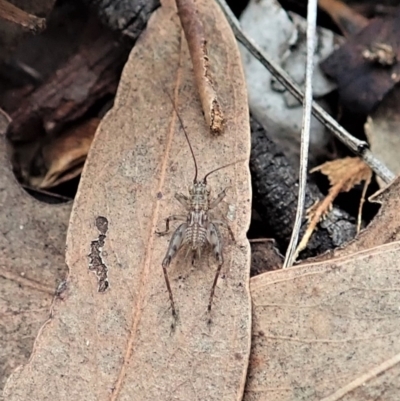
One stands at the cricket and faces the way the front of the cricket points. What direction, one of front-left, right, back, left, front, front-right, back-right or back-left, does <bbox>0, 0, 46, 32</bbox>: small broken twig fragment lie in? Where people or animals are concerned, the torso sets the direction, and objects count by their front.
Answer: front-left

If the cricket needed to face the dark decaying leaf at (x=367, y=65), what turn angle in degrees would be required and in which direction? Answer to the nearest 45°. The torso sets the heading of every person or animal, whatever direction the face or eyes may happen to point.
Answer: approximately 45° to its right

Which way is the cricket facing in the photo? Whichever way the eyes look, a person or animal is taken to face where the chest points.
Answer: away from the camera

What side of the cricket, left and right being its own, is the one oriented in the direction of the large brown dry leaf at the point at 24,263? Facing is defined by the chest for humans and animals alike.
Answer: left

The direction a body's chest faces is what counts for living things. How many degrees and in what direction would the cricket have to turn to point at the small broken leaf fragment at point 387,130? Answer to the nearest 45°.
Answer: approximately 45° to its right

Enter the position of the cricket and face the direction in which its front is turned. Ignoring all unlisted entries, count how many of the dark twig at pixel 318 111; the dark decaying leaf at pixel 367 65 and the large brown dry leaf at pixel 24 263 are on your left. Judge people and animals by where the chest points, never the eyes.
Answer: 1
